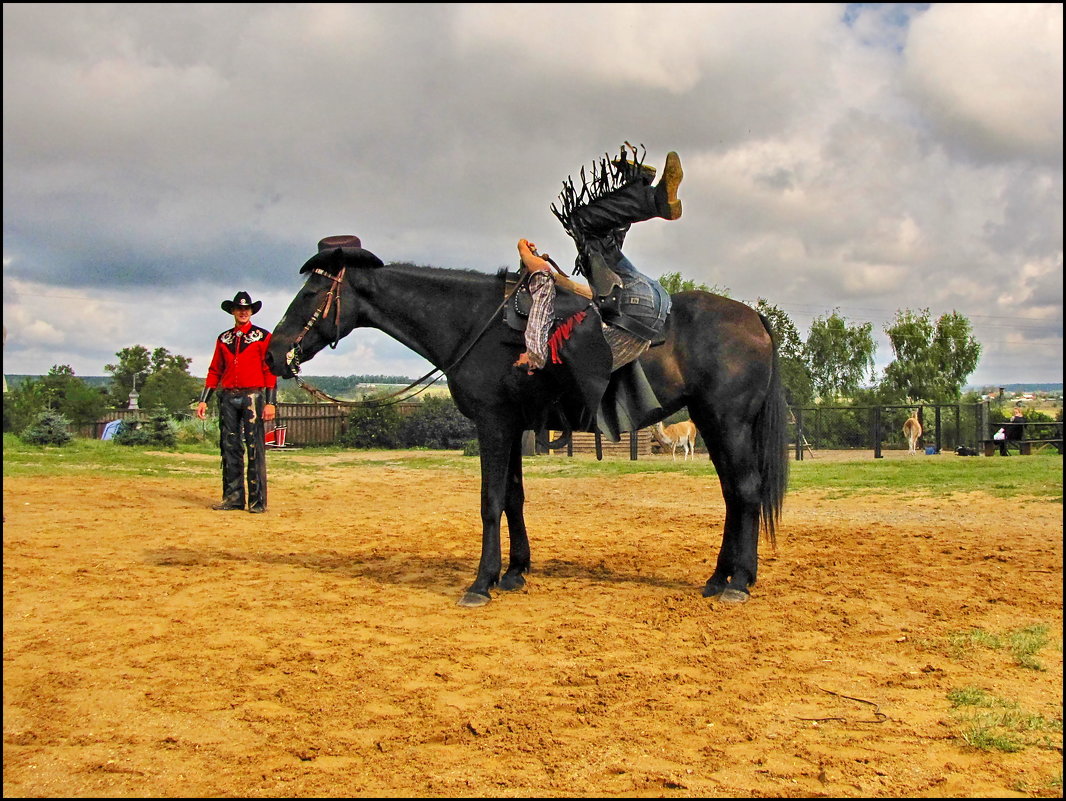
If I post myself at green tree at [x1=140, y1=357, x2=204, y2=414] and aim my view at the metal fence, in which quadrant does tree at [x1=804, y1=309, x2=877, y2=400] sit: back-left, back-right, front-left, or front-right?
front-left

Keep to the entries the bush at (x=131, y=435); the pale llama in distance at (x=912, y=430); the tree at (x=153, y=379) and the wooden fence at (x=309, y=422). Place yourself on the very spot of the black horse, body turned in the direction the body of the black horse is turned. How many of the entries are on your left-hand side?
0

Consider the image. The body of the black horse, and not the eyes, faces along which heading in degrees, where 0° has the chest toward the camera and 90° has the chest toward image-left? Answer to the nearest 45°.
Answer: approximately 90°

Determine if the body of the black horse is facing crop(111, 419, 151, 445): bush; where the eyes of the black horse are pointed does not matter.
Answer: no

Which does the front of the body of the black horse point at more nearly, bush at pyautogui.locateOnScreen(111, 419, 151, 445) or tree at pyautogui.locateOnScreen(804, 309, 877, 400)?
the bush

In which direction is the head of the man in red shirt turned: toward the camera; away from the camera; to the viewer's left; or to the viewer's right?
toward the camera

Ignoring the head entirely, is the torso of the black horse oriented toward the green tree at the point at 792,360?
no

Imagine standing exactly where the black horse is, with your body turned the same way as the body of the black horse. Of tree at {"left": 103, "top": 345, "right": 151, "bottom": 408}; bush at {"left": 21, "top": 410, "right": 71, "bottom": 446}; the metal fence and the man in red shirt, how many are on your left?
0

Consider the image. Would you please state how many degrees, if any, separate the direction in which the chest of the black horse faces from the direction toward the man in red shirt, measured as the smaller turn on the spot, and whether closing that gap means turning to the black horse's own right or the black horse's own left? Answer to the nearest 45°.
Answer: approximately 45° to the black horse's own right

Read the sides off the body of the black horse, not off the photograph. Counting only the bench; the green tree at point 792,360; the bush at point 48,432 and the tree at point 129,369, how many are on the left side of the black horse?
0

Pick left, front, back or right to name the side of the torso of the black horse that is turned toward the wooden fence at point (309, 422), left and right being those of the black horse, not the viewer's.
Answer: right
